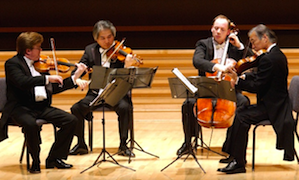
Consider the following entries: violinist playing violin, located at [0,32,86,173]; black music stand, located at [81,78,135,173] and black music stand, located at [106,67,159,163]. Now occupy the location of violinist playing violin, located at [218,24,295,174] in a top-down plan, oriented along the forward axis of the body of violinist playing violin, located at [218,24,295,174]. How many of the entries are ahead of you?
3

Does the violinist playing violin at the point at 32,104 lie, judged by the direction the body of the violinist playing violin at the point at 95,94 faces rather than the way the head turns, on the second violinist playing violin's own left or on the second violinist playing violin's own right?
on the second violinist playing violin's own right

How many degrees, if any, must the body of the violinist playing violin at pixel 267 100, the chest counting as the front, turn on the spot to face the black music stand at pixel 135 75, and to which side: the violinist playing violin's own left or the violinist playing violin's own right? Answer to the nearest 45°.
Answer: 0° — they already face it

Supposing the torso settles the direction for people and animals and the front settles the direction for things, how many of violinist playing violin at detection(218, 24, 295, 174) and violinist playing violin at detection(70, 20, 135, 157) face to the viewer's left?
1

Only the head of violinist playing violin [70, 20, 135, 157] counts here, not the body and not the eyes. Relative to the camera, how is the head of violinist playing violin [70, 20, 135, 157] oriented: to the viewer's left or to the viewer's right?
to the viewer's right

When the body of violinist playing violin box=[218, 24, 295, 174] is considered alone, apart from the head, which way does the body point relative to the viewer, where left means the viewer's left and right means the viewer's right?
facing to the left of the viewer

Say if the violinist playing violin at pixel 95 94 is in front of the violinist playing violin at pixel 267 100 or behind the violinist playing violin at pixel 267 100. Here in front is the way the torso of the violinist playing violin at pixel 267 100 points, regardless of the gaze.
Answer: in front

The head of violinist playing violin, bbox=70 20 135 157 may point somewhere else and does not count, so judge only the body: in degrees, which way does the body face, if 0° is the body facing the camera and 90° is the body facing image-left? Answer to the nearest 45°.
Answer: approximately 0°

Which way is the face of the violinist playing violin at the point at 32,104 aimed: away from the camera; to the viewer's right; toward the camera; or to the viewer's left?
to the viewer's right

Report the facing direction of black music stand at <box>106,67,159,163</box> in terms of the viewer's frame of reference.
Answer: facing away from the viewer

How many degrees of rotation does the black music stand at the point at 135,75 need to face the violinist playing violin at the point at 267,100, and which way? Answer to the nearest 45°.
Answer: approximately 90° to its right

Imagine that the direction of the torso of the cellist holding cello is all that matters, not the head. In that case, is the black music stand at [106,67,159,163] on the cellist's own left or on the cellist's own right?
on the cellist's own right

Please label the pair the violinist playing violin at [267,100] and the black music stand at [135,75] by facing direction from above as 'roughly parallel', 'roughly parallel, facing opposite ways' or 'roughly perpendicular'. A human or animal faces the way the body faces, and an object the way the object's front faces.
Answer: roughly perpendicular
